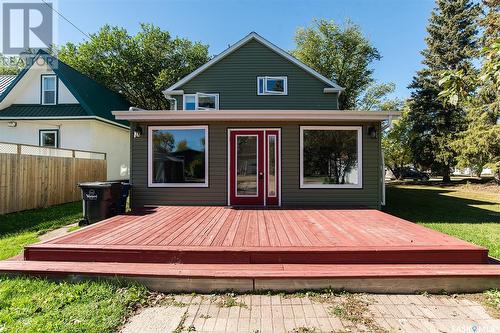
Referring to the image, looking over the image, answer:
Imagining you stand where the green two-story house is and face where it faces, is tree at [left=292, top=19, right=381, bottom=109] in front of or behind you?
behind

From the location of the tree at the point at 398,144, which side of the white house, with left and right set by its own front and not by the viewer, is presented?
left

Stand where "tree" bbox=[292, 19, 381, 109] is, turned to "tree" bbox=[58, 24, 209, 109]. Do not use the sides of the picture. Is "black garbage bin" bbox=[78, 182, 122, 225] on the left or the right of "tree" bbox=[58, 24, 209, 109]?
left

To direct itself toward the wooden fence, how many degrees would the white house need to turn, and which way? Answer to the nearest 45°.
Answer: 0° — it already faces it

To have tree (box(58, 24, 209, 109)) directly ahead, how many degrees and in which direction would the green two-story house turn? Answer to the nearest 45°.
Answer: approximately 135° to its right

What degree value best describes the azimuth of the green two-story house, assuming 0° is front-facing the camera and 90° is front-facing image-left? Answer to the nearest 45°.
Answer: approximately 0°

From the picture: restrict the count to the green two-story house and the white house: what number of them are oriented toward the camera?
2

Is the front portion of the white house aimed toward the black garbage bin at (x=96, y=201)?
yes

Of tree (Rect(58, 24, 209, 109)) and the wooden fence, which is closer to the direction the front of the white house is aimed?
the wooden fence

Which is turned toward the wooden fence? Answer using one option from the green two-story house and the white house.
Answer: the white house

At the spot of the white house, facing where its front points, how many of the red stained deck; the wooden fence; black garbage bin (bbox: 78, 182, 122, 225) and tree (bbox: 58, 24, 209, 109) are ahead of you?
3

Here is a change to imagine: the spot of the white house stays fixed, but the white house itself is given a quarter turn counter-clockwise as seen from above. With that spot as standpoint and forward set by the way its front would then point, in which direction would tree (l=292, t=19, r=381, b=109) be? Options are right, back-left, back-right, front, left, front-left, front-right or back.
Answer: front

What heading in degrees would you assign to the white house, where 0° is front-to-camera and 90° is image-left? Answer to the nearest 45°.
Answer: approximately 0°

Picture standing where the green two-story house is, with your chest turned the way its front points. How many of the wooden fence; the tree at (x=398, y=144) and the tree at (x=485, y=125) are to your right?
1

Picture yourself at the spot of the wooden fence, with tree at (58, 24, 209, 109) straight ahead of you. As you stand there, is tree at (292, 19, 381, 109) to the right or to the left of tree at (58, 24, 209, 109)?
right
